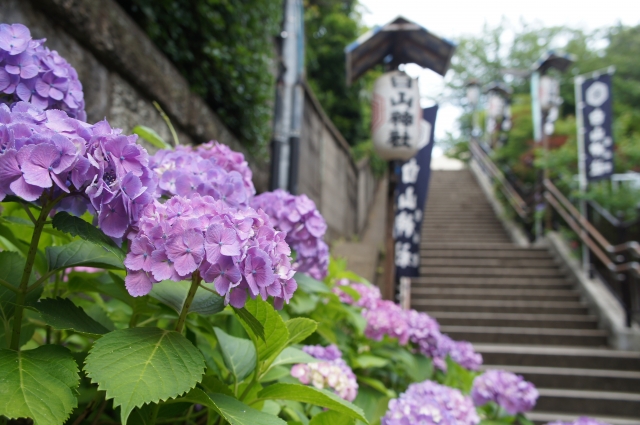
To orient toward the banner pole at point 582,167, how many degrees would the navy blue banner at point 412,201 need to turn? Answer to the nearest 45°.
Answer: approximately 135° to its left

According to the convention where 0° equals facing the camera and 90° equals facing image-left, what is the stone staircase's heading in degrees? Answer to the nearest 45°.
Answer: approximately 0°

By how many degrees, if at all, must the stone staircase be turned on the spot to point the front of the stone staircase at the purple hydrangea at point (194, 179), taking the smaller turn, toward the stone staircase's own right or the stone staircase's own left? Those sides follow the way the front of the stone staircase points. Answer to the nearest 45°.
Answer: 0° — it already faces it

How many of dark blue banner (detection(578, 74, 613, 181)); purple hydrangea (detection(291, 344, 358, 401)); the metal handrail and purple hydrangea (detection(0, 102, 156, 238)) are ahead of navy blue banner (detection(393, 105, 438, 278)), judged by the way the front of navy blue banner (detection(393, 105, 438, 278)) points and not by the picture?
2

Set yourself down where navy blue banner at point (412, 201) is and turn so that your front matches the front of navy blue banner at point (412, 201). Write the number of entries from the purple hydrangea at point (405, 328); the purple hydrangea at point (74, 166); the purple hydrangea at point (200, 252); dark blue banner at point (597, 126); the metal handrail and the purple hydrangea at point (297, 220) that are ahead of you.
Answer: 4

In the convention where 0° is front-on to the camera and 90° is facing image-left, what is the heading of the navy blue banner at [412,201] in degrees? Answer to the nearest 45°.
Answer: approximately 0°

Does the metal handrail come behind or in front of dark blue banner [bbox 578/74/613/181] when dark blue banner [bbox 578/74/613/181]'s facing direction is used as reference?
behind

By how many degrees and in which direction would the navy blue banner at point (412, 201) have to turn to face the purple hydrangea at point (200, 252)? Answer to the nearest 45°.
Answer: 0° — it already faces it

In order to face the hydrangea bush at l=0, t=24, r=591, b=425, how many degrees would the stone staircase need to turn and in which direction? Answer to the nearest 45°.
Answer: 0° — it already faces it
